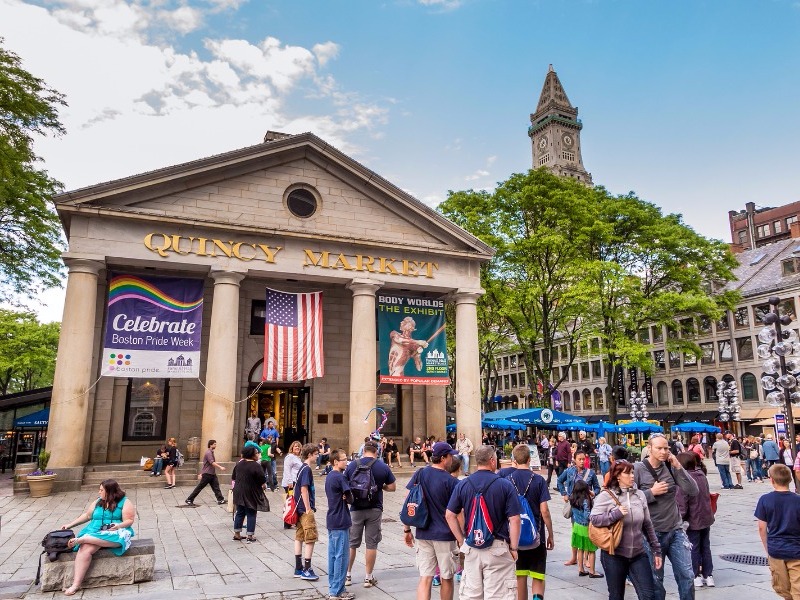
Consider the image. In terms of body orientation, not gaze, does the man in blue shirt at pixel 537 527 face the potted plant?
no

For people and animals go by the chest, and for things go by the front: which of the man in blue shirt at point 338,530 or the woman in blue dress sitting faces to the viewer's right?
the man in blue shirt

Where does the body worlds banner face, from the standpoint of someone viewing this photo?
facing the viewer

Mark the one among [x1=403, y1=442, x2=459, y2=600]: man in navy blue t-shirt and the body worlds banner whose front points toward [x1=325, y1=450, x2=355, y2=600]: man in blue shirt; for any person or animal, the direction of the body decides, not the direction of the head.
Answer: the body worlds banner

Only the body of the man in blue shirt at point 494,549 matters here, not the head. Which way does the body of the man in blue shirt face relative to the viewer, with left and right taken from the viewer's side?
facing away from the viewer

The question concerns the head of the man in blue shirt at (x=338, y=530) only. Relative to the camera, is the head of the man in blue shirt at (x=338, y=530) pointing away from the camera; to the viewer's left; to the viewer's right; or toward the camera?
to the viewer's right

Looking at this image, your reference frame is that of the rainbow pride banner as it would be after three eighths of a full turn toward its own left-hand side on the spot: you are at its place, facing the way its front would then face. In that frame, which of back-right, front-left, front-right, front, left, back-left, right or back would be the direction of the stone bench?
back-right

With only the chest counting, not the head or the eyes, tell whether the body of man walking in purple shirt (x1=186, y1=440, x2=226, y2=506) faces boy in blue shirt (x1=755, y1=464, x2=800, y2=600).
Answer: no

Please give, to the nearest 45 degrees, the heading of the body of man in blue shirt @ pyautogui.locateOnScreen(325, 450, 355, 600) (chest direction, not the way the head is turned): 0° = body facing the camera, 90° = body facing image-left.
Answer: approximately 270°

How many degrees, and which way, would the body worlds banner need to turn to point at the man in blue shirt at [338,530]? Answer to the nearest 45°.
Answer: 0° — it already faces them

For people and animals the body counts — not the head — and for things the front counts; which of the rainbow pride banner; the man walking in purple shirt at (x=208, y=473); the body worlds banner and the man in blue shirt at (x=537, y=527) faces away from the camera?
the man in blue shirt

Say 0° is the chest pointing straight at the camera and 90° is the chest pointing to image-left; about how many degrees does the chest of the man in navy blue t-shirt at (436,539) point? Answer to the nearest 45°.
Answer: approximately 225°

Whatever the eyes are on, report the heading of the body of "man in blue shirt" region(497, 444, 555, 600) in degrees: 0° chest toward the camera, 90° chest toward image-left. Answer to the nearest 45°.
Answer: approximately 180°

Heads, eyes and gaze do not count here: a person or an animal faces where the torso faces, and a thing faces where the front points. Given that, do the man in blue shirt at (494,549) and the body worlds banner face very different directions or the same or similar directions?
very different directions

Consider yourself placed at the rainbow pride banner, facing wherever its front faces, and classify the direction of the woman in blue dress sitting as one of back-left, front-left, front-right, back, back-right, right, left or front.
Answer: front

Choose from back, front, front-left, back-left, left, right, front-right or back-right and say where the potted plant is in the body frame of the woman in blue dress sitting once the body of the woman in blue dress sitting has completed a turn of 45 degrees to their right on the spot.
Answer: right

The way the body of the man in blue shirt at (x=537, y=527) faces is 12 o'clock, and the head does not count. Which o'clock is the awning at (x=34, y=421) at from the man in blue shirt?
The awning is roughly at 10 o'clock from the man in blue shirt.

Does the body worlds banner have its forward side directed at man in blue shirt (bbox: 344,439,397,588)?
yes

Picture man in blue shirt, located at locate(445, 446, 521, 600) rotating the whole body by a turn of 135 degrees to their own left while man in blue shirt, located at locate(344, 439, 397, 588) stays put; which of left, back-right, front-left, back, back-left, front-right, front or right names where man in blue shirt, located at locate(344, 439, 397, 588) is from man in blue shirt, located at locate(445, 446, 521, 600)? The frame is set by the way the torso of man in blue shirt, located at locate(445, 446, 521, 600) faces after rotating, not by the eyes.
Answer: right
